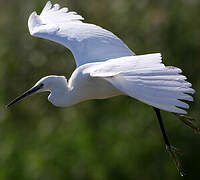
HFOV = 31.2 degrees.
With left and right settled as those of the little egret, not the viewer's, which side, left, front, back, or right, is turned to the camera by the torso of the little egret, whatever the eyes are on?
left
